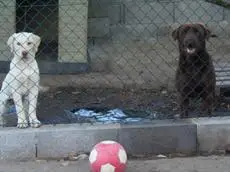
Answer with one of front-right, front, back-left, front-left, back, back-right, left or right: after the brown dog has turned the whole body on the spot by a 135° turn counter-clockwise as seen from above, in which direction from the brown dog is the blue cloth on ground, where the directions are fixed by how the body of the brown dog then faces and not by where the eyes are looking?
back-left

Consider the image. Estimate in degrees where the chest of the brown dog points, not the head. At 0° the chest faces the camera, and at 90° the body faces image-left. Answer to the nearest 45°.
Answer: approximately 0°

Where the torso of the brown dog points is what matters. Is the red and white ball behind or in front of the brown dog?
in front

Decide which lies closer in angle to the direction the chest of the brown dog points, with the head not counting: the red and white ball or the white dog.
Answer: the red and white ball

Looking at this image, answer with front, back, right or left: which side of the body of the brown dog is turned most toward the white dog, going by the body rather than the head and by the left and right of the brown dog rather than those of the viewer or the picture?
right
